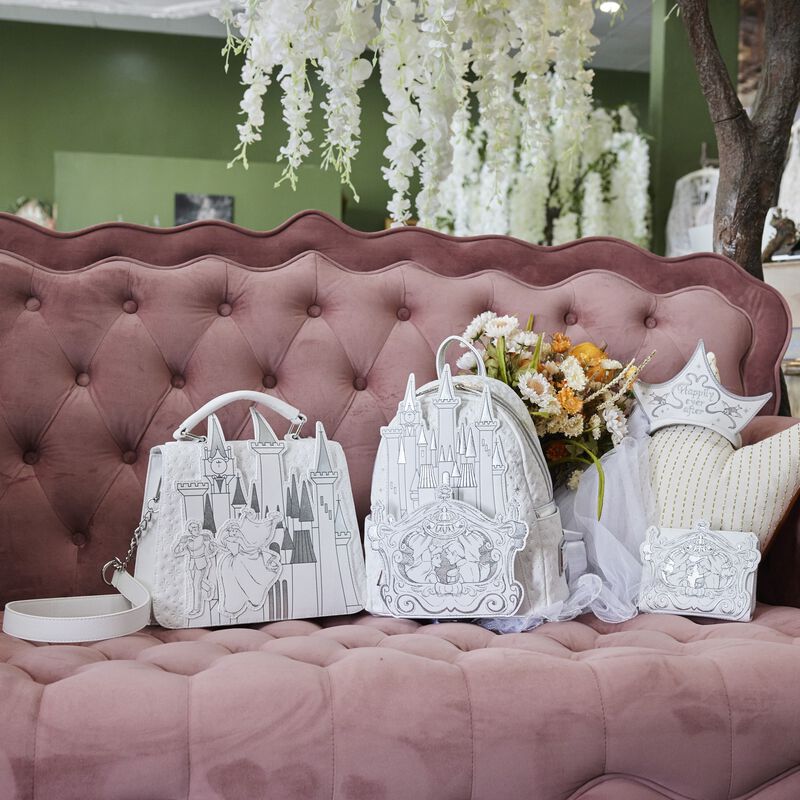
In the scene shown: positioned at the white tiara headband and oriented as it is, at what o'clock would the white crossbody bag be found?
The white crossbody bag is roughly at 2 o'clock from the white tiara headband.

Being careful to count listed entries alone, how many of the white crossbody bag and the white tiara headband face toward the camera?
2

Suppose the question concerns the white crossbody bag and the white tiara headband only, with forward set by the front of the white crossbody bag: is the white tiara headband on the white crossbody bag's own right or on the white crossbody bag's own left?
on the white crossbody bag's own left

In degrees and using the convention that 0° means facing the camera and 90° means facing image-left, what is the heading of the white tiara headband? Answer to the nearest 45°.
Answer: approximately 0°

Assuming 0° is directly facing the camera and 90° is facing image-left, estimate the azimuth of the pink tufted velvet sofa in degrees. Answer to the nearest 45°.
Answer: approximately 0°

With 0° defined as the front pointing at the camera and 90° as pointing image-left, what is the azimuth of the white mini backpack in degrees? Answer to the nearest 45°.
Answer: approximately 45°

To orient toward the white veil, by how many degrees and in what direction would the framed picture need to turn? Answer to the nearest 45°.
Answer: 0° — it already faces it

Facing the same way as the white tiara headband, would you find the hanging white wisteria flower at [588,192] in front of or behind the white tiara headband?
behind
